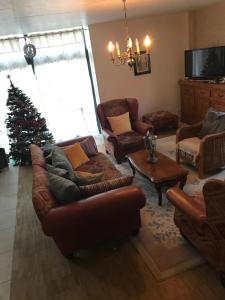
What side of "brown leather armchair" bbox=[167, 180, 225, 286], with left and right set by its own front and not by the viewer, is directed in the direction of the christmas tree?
front

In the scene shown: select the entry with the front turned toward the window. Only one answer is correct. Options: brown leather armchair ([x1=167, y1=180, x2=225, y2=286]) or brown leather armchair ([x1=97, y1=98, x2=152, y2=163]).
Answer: brown leather armchair ([x1=167, y1=180, x2=225, y2=286])

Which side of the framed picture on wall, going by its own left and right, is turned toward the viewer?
front

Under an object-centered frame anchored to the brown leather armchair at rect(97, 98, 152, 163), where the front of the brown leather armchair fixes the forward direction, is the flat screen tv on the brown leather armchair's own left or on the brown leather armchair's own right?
on the brown leather armchair's own left

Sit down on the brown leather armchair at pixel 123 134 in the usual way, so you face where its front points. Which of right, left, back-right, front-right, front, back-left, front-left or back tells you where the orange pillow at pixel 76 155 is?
right

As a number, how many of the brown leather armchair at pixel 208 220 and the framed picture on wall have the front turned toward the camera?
1

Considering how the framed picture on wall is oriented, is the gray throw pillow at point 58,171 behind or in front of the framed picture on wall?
in front

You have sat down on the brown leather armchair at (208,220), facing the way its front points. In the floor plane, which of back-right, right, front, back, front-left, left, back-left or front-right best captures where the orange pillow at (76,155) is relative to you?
front

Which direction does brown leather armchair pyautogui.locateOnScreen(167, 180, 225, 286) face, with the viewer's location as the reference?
facing away from the viewer and to the left of the viewer

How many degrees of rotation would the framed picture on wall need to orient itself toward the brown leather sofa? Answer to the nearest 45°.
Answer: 0° — it already faces it

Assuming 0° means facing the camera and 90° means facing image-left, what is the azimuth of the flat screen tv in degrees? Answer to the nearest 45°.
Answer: approximately 45°

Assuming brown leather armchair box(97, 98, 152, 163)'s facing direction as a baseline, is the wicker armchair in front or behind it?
in front

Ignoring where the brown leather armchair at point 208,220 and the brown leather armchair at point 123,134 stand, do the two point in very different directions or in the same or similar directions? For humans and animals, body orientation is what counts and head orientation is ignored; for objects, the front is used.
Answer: very different directions

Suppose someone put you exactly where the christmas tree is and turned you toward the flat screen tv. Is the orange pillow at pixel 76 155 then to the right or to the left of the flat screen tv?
right

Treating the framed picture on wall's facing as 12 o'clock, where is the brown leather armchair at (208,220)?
The brown leather armchair is roughly at 12 o'clock from the framed picture on wall.
